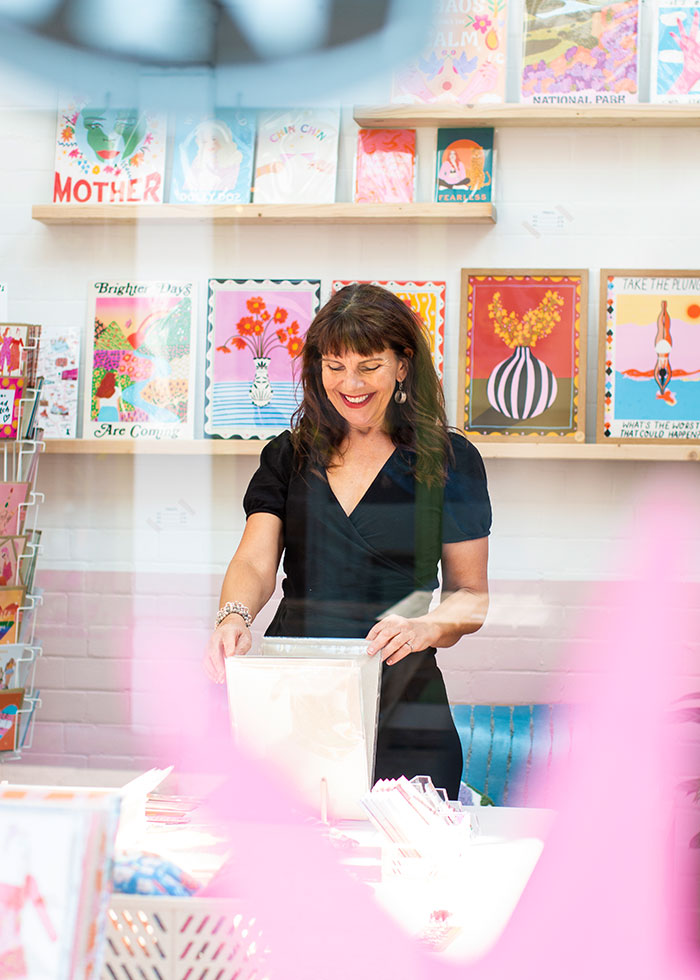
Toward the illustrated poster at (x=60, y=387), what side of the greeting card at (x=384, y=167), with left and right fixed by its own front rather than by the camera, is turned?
right

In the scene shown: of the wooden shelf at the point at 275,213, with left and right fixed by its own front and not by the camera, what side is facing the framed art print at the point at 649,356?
left

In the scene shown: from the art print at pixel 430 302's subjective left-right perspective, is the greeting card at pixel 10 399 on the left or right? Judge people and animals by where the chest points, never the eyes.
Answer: on its right

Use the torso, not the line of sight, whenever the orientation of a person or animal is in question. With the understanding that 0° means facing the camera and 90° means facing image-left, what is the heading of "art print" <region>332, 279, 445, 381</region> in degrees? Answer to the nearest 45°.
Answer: approximately 0°

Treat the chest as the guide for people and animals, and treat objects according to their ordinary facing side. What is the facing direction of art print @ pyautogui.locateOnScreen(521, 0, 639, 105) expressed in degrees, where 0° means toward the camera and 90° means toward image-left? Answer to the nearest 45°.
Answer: approximately 0°

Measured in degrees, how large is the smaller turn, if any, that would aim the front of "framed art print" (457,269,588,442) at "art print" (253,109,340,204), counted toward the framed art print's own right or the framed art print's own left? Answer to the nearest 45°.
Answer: approximately 45° to the framed art print's own right
